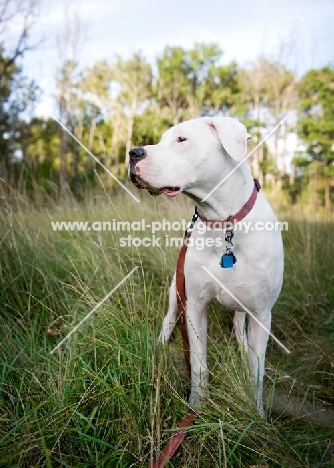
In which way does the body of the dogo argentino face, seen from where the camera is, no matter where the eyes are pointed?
toward the camera

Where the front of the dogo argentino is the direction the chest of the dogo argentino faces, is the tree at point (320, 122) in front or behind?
behind

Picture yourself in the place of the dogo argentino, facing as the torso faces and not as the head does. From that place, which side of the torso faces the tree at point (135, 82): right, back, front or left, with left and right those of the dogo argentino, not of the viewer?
back
